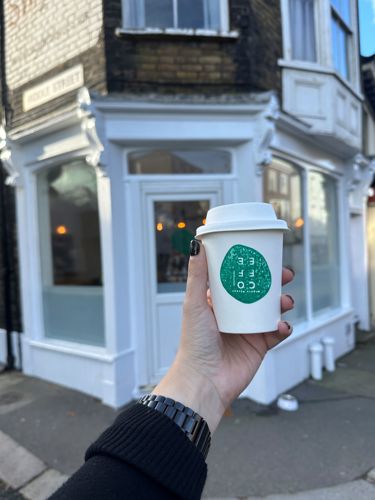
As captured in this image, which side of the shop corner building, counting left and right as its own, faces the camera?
front
